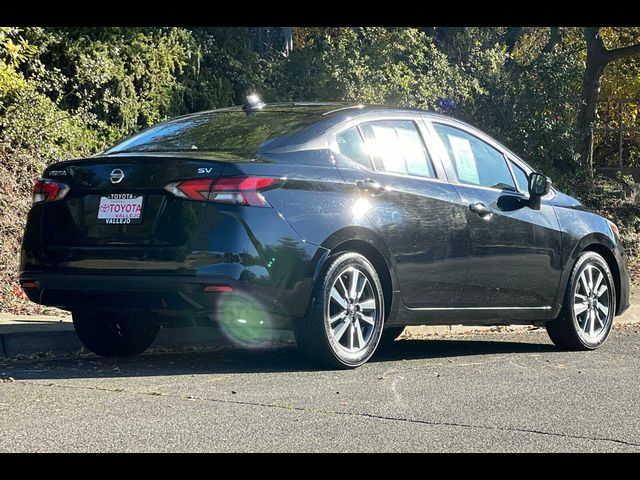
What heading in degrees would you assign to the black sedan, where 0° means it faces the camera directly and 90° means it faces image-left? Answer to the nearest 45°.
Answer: approximately 225°
